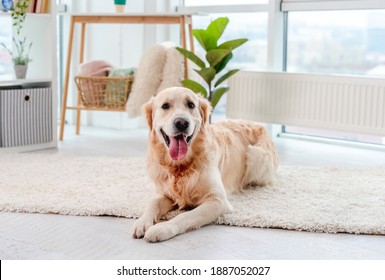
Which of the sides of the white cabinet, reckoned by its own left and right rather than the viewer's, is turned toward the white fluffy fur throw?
left

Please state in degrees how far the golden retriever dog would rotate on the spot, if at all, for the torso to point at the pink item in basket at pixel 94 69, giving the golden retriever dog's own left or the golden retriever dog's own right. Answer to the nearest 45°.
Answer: approximately 135° to the golden retriever dog's own right

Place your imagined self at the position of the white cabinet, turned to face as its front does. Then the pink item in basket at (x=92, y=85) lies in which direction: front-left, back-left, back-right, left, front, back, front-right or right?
back-left

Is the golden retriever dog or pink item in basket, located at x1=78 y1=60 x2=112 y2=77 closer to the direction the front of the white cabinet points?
the golden retriever dog

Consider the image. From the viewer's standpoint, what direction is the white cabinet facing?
toward the camera

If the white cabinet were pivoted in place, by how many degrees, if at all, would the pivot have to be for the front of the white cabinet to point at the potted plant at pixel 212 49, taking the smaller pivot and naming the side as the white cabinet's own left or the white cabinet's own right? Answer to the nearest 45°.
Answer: approximately 90° to the white cabinet's own left

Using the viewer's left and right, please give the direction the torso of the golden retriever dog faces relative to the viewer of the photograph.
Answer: facing the viewer and to the left of the viewer

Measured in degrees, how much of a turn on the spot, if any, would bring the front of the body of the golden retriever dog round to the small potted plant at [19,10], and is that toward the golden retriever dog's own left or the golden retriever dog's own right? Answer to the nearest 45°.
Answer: approximately 90° to the golden retriever dog's own right

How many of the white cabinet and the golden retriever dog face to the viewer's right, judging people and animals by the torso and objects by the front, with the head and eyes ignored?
0

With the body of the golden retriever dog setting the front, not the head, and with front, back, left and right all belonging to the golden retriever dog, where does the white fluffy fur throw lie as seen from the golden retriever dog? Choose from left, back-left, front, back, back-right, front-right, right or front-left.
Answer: back-right

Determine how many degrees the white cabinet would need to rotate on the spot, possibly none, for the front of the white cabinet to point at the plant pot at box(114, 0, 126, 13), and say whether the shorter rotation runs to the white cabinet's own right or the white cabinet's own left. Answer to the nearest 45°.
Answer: approximately 135° to the white cabinet's own left

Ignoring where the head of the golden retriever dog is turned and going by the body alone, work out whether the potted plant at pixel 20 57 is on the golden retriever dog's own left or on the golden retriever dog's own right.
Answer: on the golden retriever dog's own right
